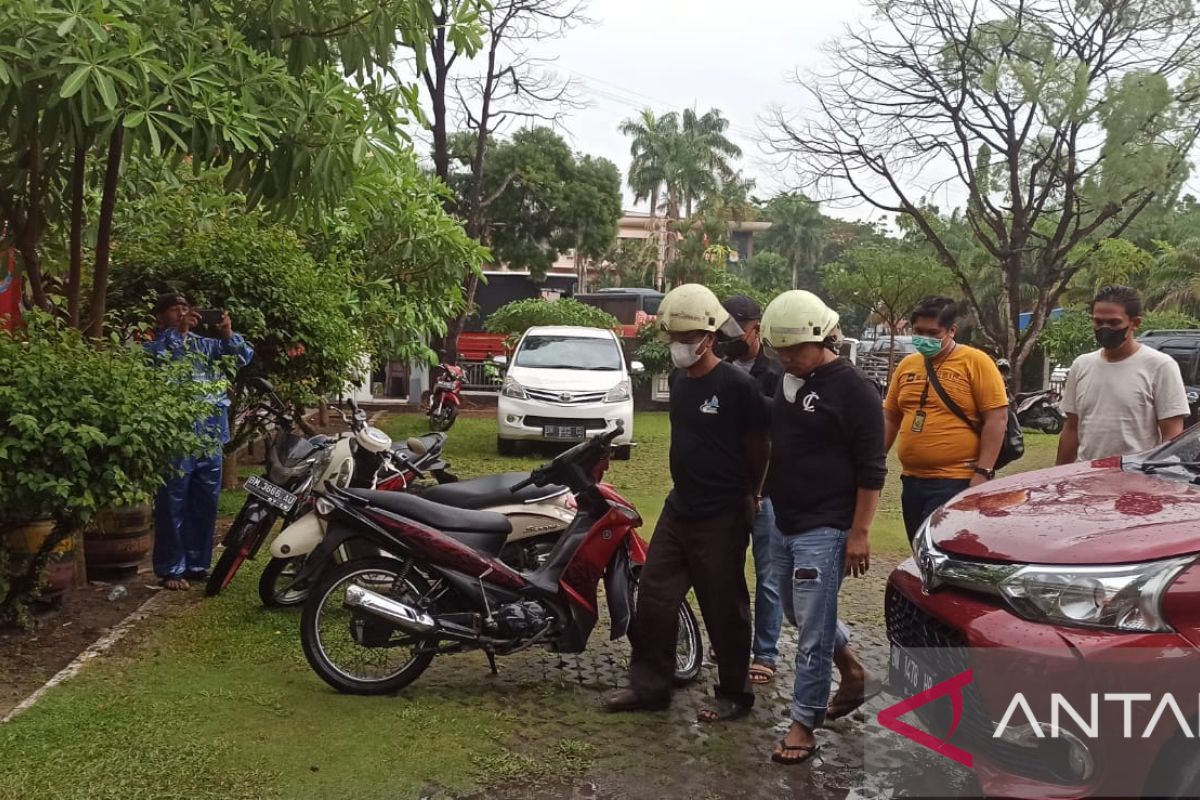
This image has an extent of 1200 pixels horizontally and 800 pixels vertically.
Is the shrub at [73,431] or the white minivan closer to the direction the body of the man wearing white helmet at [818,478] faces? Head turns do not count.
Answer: the shrub

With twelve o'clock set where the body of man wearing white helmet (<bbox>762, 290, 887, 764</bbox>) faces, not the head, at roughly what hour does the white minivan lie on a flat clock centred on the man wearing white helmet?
The white minivan is roughly at 4 o'clock from the man wearing white helmet.

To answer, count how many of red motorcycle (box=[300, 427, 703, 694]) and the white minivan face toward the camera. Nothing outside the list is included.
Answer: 1

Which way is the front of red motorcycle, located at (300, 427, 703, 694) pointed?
to the viewer's right

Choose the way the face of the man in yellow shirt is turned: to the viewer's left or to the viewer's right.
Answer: to the viewer's left

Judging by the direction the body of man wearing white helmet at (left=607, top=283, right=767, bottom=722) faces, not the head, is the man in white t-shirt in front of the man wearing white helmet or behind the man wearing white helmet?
behind

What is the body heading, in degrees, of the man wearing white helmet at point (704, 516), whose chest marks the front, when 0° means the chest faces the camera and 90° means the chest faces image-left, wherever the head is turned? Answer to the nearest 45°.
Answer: approximately 45°

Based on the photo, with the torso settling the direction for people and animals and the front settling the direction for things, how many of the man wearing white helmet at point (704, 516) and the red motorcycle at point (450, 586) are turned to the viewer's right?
1
